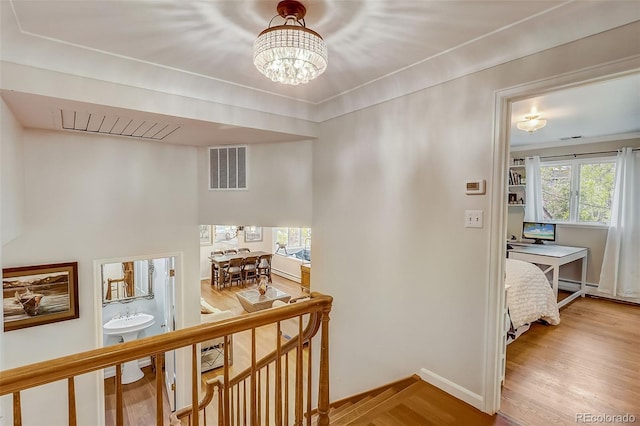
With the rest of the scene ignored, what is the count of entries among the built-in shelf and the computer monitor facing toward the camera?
2

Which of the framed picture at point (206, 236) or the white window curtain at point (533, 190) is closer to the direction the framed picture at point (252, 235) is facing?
the white window curtain

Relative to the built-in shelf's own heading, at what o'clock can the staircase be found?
The staircase is roughly at 12 o'clock from the built-in shelf.

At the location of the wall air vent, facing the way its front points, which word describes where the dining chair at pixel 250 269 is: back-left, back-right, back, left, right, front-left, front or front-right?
back

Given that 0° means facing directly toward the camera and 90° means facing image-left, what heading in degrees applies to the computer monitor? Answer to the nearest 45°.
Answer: approximately 0°

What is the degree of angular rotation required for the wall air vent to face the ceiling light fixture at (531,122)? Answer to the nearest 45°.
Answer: approximately 90° to its left

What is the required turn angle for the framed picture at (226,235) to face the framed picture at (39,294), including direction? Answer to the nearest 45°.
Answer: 0° — it already faces it

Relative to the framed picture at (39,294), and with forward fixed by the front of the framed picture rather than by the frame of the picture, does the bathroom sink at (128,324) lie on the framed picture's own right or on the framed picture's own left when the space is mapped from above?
on the framed picture's own left

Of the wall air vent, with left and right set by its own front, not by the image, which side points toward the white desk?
left

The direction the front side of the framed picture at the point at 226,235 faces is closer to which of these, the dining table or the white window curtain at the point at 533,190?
the dining table

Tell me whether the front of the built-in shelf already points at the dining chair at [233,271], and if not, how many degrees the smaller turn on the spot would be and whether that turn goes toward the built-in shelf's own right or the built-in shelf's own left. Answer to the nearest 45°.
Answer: approximately 90° to the built-in shelf's own right

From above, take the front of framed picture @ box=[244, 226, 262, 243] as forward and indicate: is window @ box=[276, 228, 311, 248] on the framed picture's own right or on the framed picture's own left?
on the framed picture's own left
